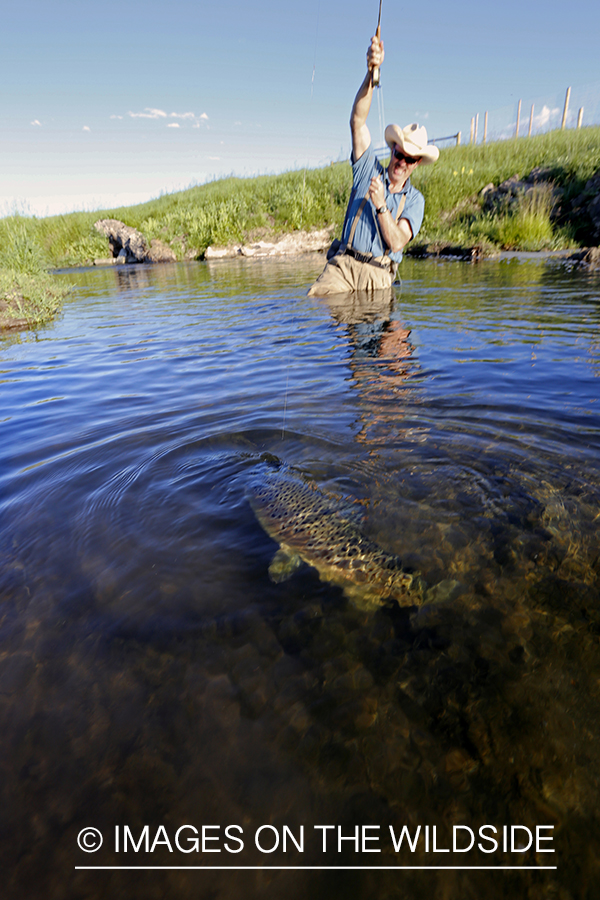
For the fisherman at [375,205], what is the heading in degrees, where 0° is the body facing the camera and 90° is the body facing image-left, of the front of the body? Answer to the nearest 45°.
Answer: approximately 0°

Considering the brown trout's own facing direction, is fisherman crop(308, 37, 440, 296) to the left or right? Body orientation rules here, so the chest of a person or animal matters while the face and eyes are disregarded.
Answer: on its right

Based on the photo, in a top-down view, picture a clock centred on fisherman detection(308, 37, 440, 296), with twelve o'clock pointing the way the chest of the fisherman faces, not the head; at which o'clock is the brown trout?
The brown trout is roughly at 12 o'clock from the fisherman.

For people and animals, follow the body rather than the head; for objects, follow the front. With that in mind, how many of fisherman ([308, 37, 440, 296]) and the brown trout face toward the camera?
1

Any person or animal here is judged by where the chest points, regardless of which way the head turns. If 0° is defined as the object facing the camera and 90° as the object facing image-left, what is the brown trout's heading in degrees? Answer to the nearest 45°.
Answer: approximately 135°
